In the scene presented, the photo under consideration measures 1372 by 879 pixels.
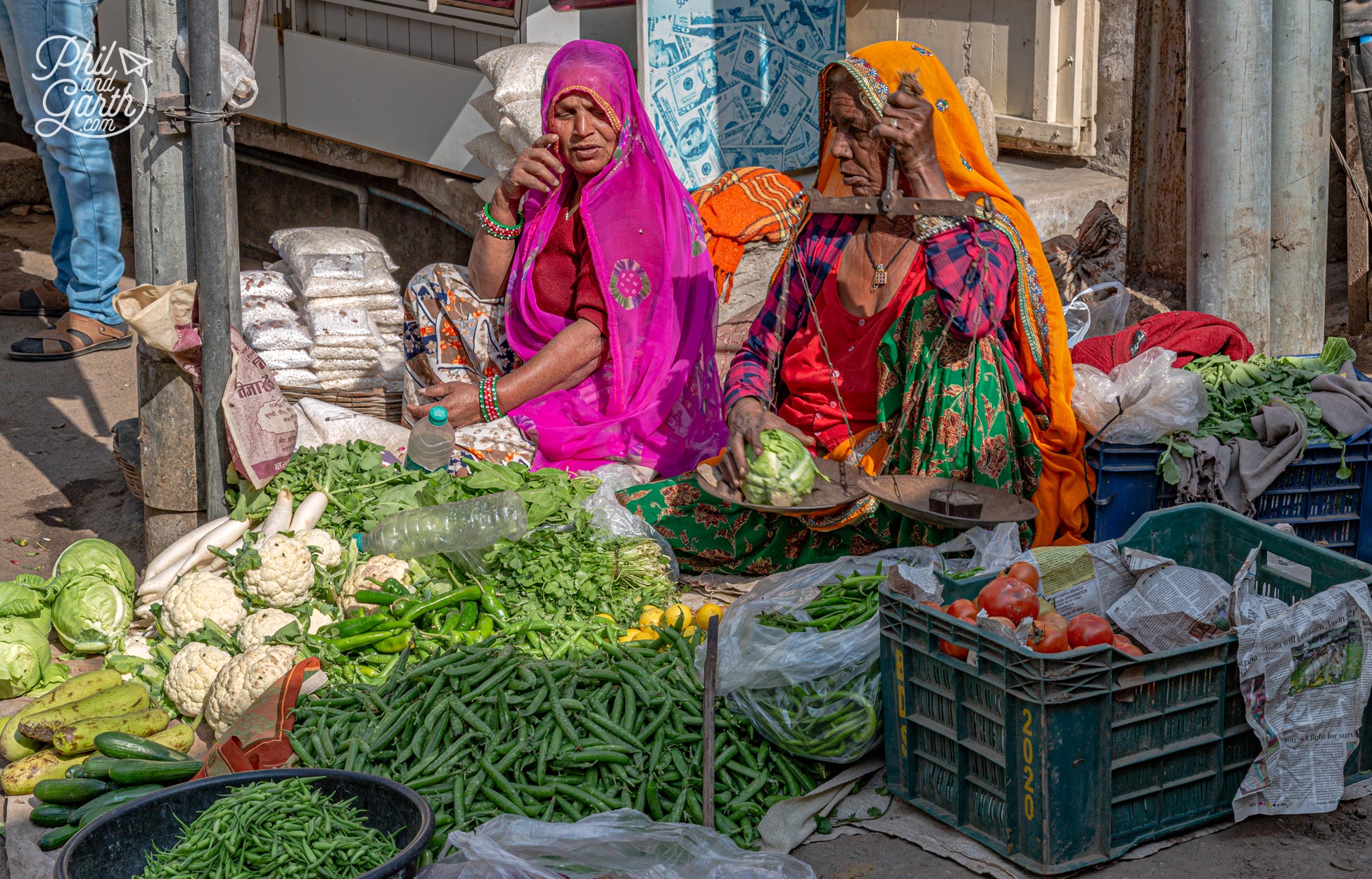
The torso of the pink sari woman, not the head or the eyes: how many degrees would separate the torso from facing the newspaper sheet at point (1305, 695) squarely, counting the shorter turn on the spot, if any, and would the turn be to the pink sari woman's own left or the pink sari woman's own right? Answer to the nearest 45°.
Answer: approximately 90° to the pink sari woman's own left

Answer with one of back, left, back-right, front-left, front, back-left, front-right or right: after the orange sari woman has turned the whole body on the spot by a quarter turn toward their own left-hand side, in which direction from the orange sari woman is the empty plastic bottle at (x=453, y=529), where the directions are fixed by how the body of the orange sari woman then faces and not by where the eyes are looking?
back-right

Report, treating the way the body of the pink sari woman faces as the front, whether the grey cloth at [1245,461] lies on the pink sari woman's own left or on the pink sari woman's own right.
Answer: on the pink sari woman's own left

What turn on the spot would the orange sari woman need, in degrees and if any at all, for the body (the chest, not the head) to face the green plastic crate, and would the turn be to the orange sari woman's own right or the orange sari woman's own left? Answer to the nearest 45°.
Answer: approximately 45° to the orange sari woman's own left

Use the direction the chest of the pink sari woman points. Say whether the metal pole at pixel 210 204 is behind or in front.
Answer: in front

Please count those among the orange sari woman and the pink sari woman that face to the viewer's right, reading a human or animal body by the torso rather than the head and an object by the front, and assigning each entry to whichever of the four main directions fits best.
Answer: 0

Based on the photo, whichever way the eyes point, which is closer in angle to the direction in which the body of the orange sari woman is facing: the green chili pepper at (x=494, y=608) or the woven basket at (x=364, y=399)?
the green chili pepper

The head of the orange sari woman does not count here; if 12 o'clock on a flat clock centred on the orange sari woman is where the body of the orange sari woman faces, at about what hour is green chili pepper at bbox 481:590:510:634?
The green chili pepper is roughly at 1 o'clock from the orange sari woman.

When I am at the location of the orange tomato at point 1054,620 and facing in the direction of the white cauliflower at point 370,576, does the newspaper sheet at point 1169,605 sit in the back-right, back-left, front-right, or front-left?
back-right

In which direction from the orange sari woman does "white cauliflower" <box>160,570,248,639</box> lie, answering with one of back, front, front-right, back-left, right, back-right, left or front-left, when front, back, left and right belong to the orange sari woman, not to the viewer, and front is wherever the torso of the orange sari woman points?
front-right

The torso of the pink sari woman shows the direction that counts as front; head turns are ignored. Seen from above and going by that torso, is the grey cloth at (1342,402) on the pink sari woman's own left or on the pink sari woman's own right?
on the pink sari woman's own left

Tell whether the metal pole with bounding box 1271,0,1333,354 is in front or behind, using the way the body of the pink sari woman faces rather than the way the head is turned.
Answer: behind

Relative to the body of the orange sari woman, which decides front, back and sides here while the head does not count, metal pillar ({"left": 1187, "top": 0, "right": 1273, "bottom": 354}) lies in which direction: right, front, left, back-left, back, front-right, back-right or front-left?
back

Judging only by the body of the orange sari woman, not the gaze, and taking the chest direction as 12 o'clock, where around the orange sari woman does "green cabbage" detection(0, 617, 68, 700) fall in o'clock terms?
The green cabbage is roughly at 1 o'clock from the orange sari woman.

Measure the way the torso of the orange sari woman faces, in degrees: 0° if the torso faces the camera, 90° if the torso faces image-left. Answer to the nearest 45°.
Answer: approximately 45°

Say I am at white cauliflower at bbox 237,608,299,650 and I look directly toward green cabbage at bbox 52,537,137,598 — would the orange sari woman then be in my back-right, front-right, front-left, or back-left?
back-right
